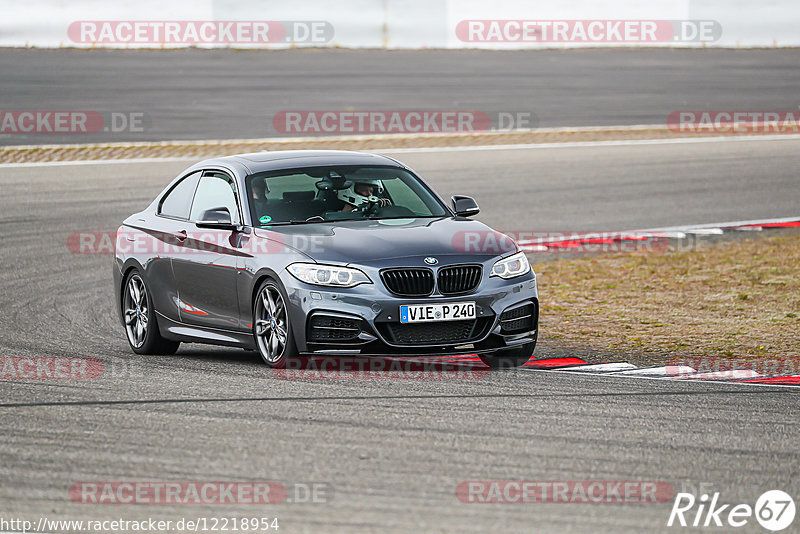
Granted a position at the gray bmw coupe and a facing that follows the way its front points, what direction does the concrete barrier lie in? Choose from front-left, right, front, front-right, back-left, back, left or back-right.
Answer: back-left

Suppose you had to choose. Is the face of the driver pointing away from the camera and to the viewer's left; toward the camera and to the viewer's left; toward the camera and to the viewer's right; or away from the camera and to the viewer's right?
toward the camera and to the viewer's right
